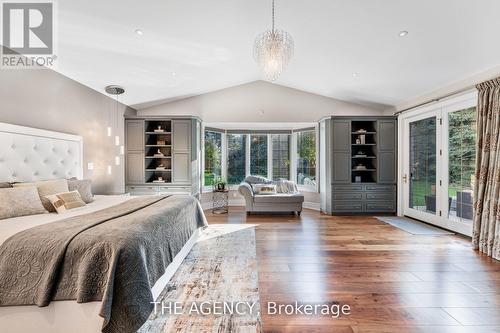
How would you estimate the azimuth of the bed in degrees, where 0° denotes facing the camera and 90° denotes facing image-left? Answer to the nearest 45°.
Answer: approximately 315°

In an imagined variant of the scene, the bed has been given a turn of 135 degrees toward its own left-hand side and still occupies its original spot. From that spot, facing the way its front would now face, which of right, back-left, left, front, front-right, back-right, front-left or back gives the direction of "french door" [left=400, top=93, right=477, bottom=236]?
right

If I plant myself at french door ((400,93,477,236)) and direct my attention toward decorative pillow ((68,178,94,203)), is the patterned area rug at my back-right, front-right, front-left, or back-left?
front-left

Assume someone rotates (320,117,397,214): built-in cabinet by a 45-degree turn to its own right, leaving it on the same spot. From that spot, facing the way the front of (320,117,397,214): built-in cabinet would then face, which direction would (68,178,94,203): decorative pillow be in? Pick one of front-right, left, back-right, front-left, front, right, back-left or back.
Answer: front

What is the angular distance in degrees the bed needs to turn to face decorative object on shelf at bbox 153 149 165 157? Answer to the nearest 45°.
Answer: approximately 135° to its left

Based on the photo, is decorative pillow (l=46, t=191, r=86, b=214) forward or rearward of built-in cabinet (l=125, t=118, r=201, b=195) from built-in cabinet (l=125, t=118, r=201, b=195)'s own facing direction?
forward

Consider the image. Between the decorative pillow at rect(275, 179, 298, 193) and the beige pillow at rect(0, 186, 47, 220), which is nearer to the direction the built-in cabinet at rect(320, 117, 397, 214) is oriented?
the beige pillow

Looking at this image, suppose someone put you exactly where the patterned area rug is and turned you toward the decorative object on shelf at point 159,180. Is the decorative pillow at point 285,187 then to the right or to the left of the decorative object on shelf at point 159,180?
right

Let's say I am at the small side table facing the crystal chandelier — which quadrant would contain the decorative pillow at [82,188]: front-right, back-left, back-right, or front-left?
front-right

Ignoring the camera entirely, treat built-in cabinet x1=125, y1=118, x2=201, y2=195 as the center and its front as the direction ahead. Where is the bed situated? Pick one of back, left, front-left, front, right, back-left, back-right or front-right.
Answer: front

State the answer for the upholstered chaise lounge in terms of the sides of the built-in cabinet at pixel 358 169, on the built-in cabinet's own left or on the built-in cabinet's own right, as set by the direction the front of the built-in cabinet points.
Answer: on the built-in cabinet's own right

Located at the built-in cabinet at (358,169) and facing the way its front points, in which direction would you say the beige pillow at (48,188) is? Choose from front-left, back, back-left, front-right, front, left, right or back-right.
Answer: front-right

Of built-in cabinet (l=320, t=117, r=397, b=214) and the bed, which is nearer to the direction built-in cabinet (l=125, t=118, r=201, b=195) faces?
the bed

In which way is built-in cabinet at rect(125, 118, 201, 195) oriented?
toward the camera

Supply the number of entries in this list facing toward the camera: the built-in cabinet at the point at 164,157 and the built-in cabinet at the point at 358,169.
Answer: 2

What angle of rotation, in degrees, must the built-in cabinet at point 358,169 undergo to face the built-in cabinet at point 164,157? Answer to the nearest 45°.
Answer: approximately 45° to its right

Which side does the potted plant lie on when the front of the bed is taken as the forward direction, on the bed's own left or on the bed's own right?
on the bed's own left

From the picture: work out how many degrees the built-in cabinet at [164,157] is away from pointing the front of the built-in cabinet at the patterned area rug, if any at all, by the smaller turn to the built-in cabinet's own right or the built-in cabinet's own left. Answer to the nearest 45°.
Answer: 0° — it already faces it
